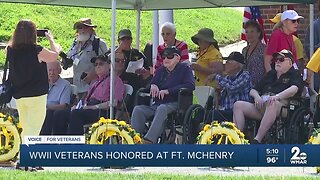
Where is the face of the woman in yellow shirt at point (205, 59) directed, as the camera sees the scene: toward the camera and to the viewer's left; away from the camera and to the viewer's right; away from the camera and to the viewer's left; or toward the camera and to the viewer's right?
toward the camera and to the viewer's left

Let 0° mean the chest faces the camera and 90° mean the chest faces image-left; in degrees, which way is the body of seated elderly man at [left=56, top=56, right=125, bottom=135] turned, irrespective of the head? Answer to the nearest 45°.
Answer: approximately 45°

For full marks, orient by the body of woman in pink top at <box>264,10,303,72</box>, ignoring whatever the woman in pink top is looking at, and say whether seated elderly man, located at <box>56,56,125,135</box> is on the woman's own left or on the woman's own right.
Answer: on the woman's own right

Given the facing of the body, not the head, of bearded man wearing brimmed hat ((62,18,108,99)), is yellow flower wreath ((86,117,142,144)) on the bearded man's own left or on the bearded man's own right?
on the bearded man's own left

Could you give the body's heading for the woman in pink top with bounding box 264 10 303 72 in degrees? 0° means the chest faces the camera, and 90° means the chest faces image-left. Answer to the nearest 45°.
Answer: approximately 315°

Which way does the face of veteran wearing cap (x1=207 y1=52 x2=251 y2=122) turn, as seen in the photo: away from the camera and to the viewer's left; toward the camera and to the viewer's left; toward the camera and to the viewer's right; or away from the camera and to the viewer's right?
toward the camera and to the viewer's left

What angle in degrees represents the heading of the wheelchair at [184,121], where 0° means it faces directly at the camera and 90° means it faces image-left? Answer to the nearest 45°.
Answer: approximately 45°

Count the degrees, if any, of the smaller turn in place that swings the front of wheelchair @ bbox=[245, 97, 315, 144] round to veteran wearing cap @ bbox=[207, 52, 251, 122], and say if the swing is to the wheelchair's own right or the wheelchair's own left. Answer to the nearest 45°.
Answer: approximately 45° to the wheelchair's own right
